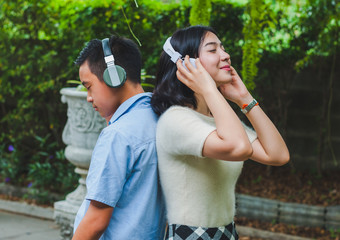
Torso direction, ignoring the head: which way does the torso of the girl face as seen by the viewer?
to the viewer's right

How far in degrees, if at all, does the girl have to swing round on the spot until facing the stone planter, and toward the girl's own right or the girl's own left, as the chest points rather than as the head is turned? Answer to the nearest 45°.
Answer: approximately 135° to the girl's own left

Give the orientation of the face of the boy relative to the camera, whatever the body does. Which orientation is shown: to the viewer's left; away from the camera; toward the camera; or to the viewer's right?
to the viewer's left

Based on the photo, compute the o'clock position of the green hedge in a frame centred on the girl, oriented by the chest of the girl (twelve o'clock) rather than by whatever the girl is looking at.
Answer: The green hedge is roughly at 8 o'clock from the girl.
